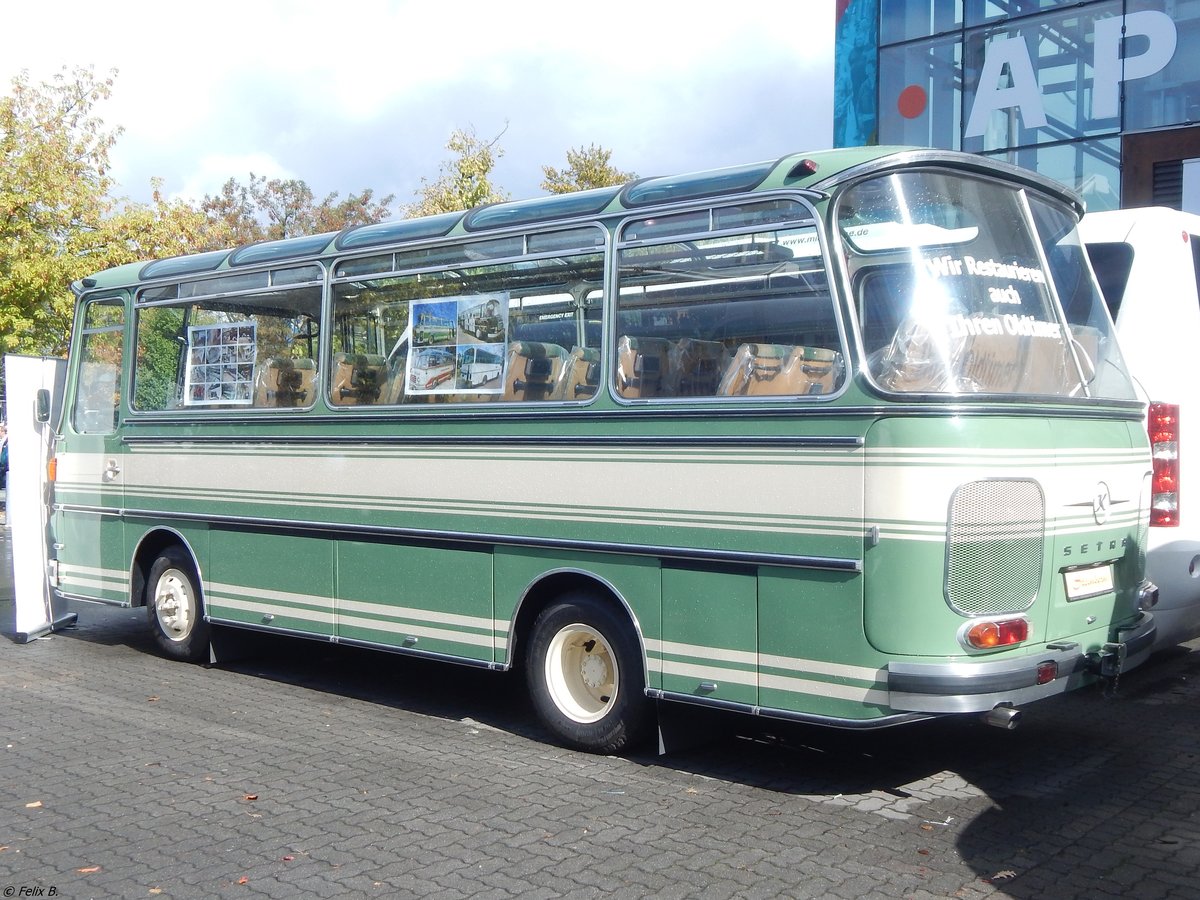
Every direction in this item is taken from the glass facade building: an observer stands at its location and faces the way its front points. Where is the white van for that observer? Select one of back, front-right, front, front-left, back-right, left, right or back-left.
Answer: front-left

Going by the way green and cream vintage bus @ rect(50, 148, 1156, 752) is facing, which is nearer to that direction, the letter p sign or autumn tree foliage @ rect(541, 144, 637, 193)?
the autumn tree foliage

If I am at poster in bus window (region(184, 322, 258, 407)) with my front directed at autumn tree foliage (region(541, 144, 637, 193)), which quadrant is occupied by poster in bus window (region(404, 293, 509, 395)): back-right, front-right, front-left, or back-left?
back-right

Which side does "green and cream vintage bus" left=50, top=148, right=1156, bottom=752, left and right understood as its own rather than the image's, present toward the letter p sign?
right

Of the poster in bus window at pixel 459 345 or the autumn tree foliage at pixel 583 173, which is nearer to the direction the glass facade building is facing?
the poster in bus window

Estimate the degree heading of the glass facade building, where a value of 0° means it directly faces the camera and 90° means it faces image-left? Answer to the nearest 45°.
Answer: approximately 45°

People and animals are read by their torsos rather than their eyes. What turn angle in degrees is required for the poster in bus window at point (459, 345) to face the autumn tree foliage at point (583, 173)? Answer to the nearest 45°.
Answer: approximately 135° to its right

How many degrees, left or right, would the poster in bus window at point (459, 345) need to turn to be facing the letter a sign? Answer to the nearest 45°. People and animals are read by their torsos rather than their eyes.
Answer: approximately 180°

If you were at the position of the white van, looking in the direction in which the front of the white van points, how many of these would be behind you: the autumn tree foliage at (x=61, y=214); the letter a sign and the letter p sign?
0

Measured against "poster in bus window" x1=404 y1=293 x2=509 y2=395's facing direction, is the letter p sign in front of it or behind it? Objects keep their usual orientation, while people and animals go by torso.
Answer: behind

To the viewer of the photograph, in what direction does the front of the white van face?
facing away from the viewer and to the left of the viewer

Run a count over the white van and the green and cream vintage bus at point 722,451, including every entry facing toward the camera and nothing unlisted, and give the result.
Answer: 0

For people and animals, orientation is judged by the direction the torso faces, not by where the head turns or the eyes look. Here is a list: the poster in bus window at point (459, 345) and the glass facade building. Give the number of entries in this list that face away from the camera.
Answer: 0

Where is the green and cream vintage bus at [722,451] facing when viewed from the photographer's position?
facing away from the viewer and to the left of the viewer

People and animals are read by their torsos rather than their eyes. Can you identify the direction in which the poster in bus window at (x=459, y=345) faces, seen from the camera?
facing the viewer and to the left of the viewer

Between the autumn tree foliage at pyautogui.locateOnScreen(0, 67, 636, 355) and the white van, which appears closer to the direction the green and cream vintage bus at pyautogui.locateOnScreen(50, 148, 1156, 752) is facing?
the autumn tree foliage
